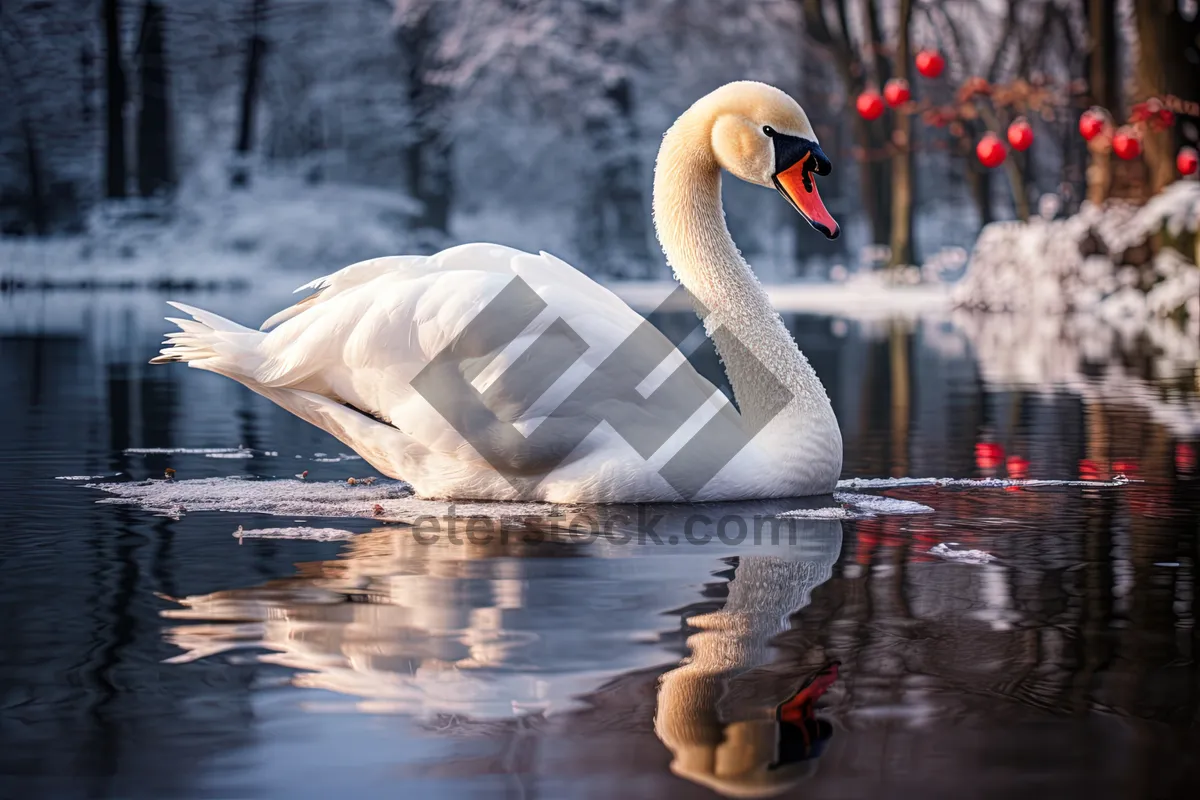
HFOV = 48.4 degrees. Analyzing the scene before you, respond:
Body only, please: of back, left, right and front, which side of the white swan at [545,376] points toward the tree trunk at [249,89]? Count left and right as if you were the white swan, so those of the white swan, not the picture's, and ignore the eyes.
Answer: left

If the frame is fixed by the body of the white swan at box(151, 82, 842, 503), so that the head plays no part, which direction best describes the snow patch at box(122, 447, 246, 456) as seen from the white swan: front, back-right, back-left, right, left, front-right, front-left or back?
back-left

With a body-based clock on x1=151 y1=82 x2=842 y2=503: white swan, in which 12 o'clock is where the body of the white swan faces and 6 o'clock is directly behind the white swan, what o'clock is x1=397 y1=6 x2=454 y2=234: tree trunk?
The tree trunk is roughly at 9 o'clock from the white swan.

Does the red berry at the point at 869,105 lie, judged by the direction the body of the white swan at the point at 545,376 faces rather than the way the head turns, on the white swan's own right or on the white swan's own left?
on the white swan's own left

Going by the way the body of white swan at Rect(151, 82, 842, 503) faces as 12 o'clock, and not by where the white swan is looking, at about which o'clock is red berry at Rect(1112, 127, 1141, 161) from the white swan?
The red berry is roughly at 10 o'clock from the white swan.

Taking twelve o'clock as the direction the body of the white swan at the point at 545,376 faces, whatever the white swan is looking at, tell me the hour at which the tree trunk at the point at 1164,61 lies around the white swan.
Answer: The tree trunk is roughly at 10 o'clock from the white swan.

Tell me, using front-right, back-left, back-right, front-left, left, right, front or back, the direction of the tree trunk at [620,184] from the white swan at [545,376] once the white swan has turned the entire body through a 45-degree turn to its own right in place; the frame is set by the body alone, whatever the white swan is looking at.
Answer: back-left

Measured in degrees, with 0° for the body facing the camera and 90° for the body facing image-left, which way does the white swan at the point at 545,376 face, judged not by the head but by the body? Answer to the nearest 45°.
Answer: approximately 270°

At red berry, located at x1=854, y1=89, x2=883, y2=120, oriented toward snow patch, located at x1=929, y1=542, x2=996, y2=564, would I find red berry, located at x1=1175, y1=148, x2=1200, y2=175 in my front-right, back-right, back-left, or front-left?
front-left

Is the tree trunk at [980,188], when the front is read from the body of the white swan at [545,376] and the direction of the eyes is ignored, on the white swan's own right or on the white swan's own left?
on the white swan's own left

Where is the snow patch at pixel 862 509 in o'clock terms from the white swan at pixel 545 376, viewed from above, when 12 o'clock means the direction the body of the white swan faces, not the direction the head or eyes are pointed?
The snow patch is roughly at 12 o'clock from the white swan.

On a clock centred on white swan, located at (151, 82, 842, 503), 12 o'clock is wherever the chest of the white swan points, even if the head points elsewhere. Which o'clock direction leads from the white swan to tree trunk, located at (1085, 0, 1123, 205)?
The tree trunk is roughly at 10 o'clock from the white swan.

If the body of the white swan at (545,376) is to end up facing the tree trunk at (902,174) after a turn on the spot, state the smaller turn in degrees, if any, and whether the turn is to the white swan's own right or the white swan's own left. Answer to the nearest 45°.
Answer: approximately 90° to the white swan's own left

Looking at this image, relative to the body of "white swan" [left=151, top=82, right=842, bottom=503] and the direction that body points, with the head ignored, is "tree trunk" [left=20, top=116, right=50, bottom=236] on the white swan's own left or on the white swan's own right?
on the white swan's own left
